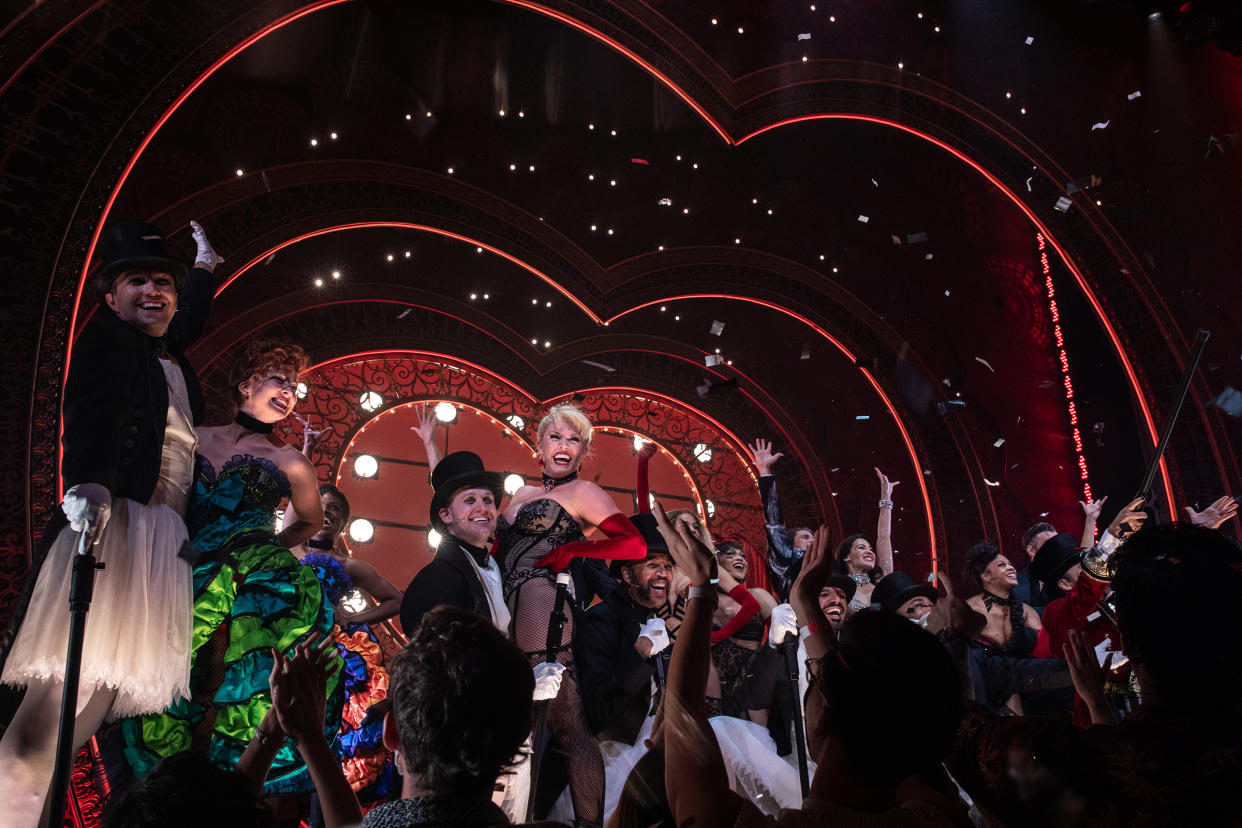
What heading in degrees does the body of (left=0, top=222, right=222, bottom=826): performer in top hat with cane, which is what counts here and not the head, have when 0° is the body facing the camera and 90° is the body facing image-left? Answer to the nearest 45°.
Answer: approximately 315°

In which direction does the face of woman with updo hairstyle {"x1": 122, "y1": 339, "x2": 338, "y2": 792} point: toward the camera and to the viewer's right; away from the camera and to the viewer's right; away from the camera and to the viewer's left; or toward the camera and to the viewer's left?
toward the camera and to the viewer's right

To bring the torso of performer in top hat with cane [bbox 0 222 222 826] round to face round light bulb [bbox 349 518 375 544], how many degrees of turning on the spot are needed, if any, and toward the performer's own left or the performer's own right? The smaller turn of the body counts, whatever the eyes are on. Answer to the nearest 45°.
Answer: approximately 135° to the performer's own left

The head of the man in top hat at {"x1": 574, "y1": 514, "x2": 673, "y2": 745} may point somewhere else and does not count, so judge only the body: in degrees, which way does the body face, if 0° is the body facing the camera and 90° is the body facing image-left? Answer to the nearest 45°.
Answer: approximately 315°

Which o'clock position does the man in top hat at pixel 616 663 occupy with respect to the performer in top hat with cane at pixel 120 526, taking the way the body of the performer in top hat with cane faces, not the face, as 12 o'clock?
The man in top hat is roughly at 10 o'clock from the performer in top hat with cane.

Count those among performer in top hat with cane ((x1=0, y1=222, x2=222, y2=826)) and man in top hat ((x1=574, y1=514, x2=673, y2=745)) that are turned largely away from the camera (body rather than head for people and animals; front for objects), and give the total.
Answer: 0

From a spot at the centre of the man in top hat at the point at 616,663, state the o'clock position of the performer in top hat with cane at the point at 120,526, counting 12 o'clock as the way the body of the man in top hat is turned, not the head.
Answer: The performer in top hat with cane is roughly at 3 o'clock from the man in top hat.

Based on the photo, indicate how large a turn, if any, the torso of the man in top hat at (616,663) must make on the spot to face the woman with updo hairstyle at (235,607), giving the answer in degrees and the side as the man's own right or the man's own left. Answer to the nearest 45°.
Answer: approximately 90° to the man's own right
